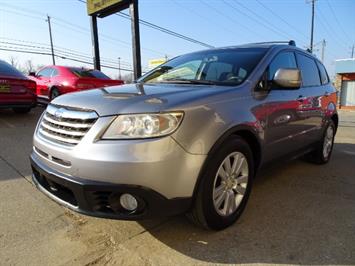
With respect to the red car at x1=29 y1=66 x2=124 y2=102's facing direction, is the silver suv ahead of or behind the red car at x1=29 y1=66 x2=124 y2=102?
behind

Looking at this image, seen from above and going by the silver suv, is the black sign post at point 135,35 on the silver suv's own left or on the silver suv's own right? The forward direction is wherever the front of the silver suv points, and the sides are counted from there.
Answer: on the silver suv's own right

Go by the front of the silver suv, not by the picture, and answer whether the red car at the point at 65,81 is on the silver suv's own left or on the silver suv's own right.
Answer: on the silver suv's own right

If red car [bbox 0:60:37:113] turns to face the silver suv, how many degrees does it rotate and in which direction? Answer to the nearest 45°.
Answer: approximately 180°

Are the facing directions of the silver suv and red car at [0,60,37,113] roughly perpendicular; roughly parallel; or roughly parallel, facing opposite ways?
roughly perpendicular

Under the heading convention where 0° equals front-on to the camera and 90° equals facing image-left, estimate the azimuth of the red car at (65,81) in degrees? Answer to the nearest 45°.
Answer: approximately 135°

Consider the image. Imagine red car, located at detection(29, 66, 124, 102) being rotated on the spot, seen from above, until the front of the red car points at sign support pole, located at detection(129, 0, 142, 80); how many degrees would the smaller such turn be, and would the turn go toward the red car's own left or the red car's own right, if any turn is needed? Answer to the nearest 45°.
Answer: approximately 90° to the red car's own right

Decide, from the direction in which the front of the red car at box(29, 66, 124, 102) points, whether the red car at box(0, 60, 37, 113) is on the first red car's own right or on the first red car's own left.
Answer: on the first red car's own left

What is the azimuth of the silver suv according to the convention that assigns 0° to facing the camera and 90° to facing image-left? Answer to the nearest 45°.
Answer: approximately 45°

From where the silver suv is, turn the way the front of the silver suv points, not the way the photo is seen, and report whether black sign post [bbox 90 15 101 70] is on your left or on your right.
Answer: on your right
